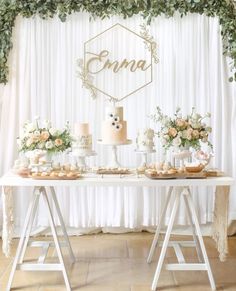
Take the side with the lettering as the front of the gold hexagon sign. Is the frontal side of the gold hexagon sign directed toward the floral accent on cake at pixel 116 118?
yes

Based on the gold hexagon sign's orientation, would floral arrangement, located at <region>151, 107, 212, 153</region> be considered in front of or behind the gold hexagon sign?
in front

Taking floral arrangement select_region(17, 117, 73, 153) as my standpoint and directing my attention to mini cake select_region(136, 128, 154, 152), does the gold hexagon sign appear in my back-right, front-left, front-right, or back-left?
front-left

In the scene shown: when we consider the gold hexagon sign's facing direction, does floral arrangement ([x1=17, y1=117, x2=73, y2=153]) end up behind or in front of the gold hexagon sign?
in front

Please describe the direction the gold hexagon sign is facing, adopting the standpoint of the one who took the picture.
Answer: facing the viewer
